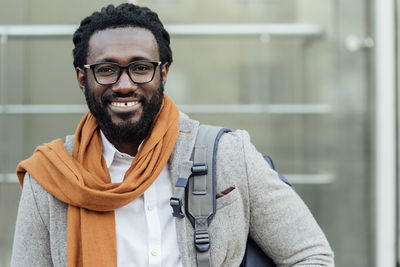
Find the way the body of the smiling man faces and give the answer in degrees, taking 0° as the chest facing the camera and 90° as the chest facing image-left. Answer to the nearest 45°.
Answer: approximately 0°

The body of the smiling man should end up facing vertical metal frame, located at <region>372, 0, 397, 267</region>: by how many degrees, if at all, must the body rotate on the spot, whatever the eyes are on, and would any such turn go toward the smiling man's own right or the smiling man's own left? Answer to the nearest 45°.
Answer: approximately 135° to the smiling man's own left
